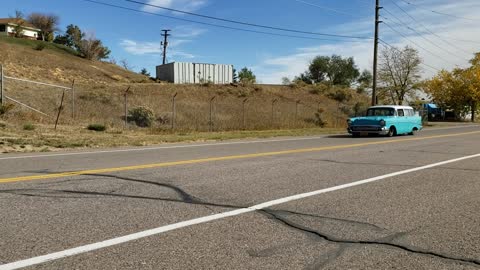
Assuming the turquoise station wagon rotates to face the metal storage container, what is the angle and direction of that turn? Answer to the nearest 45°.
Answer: approximately 90° to its right

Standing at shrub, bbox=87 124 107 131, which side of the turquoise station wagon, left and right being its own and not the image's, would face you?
front

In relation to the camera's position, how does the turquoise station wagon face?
facing the viewer and to the left of the viewer

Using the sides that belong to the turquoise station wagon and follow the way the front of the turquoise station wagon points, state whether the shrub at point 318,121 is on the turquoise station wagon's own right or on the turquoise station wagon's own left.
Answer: on the turquoise station wagon's own right

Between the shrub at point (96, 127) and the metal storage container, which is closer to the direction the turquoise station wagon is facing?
the shrub

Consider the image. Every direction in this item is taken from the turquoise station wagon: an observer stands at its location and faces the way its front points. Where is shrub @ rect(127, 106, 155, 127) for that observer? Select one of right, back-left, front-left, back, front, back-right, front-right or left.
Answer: front-right

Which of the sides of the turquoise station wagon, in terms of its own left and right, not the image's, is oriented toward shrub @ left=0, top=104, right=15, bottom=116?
front
